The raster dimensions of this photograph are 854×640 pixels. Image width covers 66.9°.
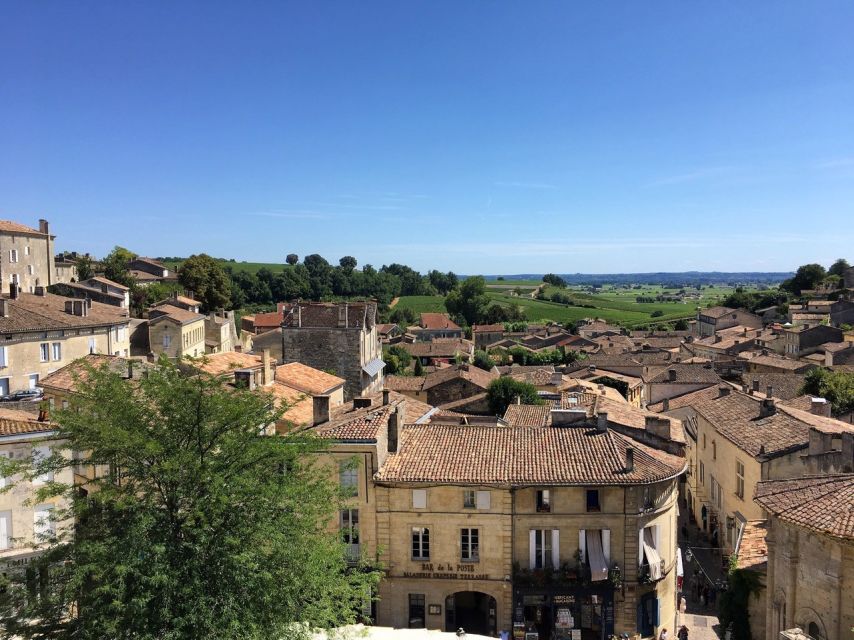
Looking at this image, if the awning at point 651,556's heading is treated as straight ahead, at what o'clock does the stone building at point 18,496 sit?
The stone building is roughly at 4 o'clock from the awning.

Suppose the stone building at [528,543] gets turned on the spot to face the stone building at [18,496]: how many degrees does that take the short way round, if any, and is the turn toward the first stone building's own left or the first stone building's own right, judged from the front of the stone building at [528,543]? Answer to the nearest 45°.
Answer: approximately 90° to the first stone building's own right

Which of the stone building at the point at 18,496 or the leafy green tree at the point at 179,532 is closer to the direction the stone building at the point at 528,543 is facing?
the leafy green tree

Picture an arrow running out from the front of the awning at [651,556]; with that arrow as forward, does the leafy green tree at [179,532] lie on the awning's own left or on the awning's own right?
on the awning's own right

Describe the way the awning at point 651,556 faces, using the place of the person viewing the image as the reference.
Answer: facing the viewer and to the right of the viewer

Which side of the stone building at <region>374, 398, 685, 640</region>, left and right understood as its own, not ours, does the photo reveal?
front

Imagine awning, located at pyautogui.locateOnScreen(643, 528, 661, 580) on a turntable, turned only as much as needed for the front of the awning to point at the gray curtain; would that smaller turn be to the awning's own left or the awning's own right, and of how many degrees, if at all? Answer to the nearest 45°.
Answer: approximately 90° to the awning's own right

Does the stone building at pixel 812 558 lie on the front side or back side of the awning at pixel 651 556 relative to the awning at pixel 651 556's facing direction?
on the front side

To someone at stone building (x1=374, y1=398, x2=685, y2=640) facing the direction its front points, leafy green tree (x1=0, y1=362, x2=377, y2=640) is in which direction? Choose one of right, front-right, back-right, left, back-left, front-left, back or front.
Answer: front-right

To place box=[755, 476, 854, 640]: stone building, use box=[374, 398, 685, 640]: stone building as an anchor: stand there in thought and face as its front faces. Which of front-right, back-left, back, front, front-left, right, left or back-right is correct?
front-left

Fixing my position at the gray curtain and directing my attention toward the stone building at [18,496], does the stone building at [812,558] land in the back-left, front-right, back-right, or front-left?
back-left
